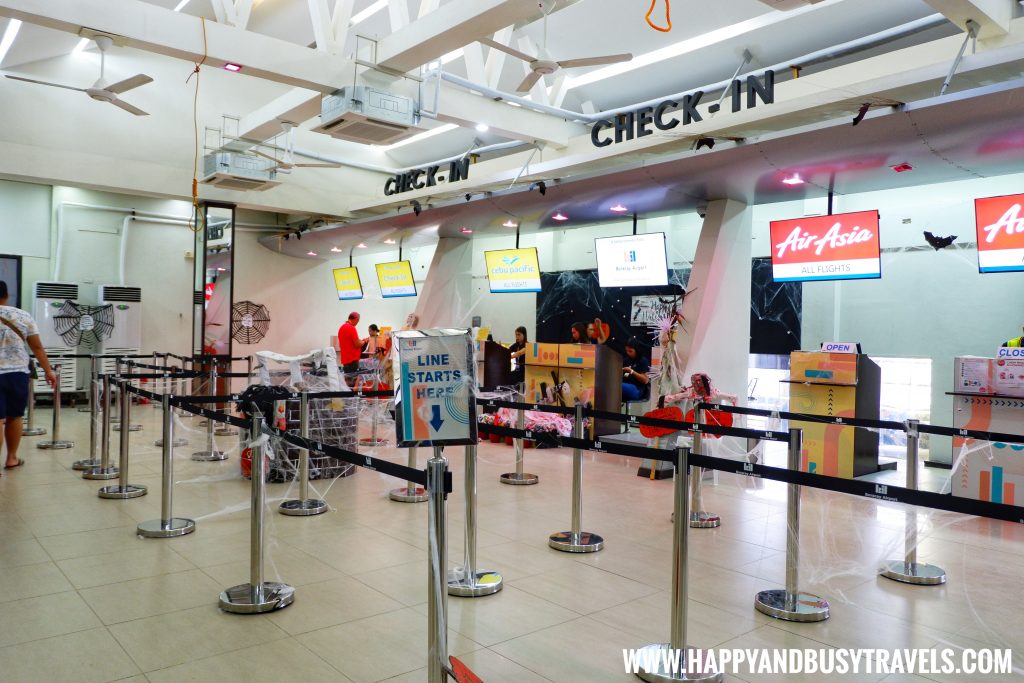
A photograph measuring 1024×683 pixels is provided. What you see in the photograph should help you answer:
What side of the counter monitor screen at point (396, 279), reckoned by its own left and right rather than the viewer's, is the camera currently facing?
front

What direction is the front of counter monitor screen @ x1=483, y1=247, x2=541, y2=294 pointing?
toward the camera

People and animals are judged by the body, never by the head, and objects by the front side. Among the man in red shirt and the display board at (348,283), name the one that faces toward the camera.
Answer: the display board

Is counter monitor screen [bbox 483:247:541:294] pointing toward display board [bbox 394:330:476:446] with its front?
yes

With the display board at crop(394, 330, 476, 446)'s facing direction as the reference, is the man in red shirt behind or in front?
behind

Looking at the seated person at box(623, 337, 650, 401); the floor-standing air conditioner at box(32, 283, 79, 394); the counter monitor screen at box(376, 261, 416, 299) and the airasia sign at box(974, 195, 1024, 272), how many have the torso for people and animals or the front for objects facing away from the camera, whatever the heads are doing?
0

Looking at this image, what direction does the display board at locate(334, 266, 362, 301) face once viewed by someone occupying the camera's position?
facing the viewer

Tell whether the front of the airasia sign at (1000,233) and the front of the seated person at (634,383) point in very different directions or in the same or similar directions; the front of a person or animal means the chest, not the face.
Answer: same or similar directions

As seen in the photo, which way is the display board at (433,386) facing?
toward the camera

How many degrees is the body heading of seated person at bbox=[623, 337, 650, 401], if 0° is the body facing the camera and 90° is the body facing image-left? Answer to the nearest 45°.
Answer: approximately 45°

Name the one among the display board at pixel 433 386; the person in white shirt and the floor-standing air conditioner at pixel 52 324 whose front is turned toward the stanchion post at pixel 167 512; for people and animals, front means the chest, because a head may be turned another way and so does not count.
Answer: the floor-standing air conditioner

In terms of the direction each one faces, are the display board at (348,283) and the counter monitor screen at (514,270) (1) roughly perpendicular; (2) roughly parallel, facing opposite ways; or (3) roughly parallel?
roughly parallel
